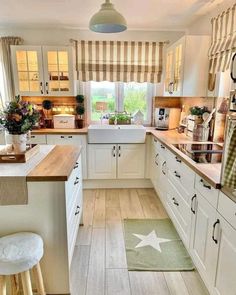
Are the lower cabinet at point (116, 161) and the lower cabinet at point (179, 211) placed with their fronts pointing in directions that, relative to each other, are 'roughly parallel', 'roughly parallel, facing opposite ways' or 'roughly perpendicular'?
roughly perpendicular

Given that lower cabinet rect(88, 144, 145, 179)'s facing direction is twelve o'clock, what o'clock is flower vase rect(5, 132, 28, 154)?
The flower vase is roughly at 1 o'clock from the lower cabinet.

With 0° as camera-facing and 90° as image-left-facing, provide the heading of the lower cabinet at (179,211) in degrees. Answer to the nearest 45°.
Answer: approximately 90°

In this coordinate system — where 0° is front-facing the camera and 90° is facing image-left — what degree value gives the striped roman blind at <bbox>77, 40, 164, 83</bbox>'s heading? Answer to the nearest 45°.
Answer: approximately 0°

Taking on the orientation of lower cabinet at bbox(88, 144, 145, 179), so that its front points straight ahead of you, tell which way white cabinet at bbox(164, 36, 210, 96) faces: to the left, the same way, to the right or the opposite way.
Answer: to the right

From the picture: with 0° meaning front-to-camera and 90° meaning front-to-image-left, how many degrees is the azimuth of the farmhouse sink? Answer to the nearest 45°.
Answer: approximately 0°
